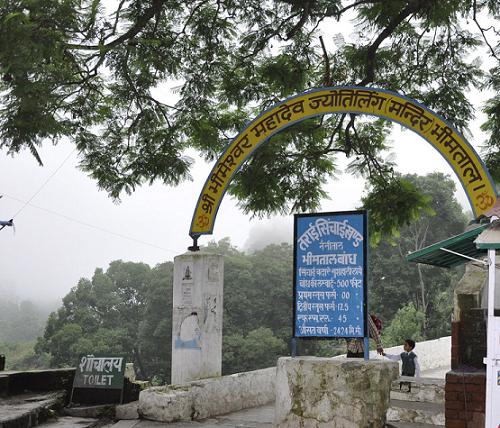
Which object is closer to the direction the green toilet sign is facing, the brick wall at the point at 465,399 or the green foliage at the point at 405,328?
the brick wall

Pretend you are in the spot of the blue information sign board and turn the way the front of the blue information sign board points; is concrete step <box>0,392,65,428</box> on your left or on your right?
on your right

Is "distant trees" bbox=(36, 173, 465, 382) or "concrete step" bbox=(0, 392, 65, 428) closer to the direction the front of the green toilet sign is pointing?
the concrete step

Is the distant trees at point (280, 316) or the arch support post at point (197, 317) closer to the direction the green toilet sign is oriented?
the arch support post

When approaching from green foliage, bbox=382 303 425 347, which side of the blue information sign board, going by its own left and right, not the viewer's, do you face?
back

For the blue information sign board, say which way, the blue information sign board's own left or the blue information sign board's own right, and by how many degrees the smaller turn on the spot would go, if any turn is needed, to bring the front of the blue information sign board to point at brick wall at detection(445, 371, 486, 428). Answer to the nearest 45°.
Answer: approximately 45° to the blue information sign board's own left

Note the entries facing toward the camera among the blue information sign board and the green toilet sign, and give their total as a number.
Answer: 2

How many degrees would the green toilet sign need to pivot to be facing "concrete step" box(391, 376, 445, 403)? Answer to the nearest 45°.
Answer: approximately 45° to its left

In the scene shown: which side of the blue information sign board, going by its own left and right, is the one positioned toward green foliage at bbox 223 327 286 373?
back

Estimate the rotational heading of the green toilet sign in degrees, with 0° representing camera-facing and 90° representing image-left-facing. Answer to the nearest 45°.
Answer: approximately 0°
